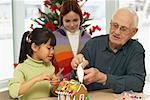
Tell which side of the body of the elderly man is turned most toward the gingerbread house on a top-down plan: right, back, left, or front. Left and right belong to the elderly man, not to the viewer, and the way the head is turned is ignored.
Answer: front

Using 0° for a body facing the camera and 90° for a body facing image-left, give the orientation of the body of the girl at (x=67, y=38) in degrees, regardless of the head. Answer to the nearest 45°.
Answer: approximately 0°

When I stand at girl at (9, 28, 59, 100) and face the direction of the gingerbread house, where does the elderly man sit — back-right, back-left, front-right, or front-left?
front-left

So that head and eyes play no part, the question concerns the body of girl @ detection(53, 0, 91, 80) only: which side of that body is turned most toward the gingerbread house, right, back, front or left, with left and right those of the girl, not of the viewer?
front

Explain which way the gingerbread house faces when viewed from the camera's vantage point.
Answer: facing the viewer and to the right of the viewer

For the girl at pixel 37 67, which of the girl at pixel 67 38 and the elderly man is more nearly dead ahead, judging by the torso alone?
the elderly man

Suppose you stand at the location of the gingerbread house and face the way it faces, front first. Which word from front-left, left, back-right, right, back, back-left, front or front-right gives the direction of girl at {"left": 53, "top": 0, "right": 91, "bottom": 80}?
back-left

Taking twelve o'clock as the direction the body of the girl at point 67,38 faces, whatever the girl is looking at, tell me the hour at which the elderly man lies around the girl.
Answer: The elderly man is roughly at 11 o'clock from the girl.

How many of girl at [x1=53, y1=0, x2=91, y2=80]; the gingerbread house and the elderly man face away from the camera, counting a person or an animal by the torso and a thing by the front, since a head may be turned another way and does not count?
0

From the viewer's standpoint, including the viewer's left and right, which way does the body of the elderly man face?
facing the viewer and to the left of the viewer

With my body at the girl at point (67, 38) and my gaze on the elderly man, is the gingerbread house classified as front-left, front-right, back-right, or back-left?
front-right

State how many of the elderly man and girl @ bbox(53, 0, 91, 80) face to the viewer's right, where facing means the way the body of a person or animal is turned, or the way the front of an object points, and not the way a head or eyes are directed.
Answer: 0
